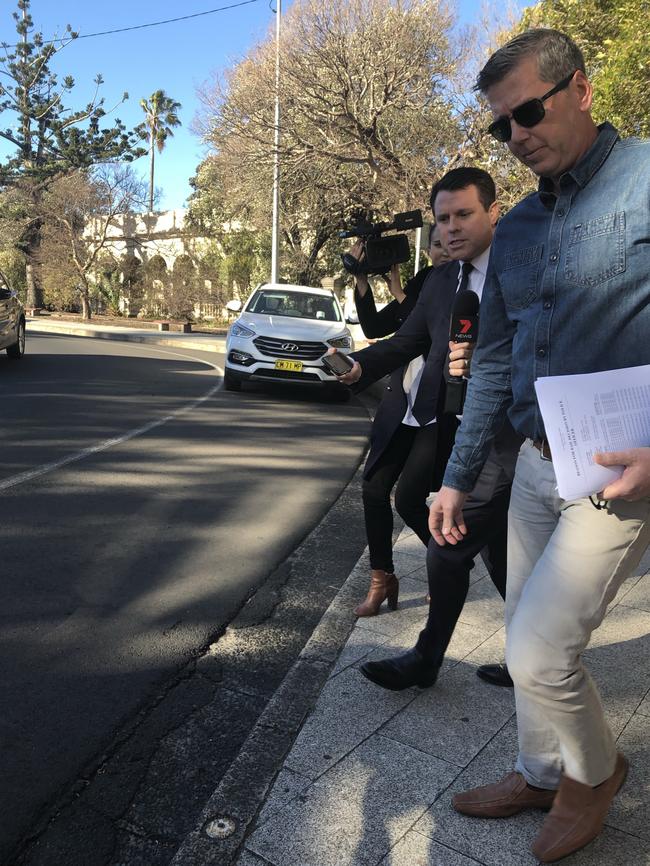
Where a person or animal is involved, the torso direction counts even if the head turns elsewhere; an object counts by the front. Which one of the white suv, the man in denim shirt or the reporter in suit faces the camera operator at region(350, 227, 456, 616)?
the white suv

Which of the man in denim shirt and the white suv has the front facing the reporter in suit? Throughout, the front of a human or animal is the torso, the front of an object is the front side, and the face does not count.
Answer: the white suv

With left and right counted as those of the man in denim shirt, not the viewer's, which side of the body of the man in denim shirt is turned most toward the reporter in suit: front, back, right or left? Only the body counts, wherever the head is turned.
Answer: right

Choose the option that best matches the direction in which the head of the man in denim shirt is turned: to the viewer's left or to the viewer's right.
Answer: to the viewer's left

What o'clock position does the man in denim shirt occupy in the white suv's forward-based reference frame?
The man in denim shirt is roughly at 12 o'clock from the white suv.

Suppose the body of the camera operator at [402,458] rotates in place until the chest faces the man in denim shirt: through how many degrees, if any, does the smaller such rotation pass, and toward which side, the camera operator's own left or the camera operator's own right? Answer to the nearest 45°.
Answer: approximately 45° to the camera operator's own left

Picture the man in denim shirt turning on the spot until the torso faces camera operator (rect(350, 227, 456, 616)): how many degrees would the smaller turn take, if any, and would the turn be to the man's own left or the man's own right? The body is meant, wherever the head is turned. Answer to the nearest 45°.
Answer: approximately 90° to the man's own right
